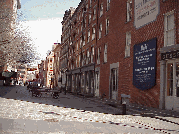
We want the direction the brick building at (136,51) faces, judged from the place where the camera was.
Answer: facing the viewer and to the left of the viewer
